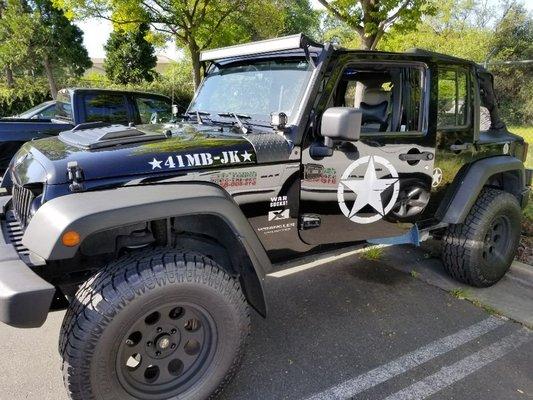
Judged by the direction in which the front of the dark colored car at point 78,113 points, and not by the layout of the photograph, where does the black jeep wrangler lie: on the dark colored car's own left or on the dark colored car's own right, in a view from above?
on the dark colored car's own right

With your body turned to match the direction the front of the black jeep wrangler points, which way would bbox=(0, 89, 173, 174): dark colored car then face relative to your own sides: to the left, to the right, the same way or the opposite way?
the opposite way

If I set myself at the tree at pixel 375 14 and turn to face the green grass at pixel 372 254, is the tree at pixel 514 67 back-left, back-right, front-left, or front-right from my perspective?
back-left

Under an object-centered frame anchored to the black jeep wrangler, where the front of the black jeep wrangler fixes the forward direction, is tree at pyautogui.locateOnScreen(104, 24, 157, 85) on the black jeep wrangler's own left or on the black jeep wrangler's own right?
on the black jeep wrangler's own right

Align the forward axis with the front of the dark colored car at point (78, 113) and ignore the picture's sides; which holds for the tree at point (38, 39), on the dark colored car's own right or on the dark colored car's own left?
on the dark colored car's own left

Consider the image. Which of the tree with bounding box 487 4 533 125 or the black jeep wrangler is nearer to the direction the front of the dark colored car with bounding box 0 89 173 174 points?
the tree

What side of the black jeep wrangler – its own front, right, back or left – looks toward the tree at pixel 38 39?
right

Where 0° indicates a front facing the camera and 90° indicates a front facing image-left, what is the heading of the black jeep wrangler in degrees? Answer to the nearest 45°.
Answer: approximately 45°

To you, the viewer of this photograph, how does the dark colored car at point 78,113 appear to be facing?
facing away from the viewer and to the right of the viewer

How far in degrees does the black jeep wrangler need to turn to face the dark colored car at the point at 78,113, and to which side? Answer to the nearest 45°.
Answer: approximately 90° to its right

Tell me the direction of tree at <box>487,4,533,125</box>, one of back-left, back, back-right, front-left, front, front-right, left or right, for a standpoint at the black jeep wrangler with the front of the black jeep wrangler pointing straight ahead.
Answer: back

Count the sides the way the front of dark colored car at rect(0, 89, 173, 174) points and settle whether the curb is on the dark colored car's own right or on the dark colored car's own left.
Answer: on the dark colored car's own right
